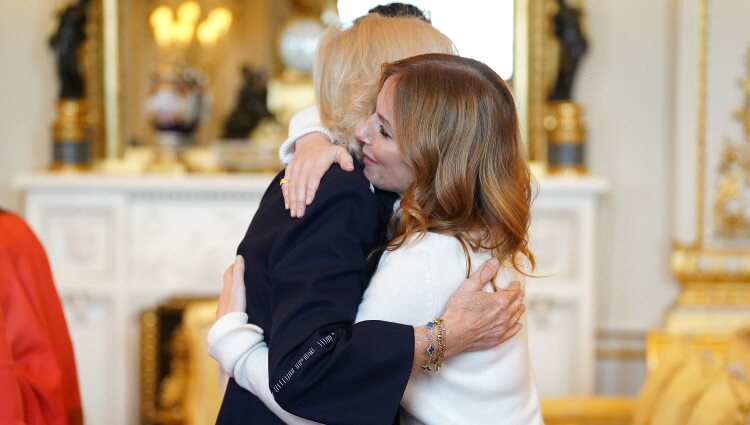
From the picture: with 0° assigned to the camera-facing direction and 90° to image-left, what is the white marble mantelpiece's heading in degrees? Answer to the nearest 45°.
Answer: approximately 0°

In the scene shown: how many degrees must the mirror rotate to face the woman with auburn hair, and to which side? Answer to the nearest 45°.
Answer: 0° — it already faces them

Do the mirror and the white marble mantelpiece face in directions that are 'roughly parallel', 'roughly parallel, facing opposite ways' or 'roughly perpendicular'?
roughly parallel

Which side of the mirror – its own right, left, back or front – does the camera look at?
front

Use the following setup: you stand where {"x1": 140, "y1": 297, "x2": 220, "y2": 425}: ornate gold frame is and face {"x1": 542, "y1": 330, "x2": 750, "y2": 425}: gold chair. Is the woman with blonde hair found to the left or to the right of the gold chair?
right

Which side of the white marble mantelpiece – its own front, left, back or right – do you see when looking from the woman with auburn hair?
front

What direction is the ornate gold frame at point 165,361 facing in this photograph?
toward the camera

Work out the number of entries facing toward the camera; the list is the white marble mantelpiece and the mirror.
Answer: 2

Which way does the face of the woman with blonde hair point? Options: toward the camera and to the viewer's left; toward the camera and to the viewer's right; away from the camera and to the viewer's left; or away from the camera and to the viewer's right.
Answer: away from the camera and to the viewer's right

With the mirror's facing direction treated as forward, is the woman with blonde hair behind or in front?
in front

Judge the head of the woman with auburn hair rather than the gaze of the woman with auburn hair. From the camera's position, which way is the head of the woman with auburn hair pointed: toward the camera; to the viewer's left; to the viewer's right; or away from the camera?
to the viewer's left

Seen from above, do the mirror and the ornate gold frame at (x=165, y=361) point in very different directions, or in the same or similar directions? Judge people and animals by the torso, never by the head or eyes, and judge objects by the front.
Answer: same or similar directions

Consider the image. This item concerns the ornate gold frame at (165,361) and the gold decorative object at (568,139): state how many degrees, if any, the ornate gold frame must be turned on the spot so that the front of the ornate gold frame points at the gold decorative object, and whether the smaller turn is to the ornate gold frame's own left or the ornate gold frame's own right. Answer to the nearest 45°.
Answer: approximately 90° to the ornate gold frame's own left

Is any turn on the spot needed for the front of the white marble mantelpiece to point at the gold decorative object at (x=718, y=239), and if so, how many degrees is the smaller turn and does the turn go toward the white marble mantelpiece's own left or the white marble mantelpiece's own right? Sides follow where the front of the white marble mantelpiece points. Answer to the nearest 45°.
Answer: approximately 90° to the white marble mantelpiece's own left
